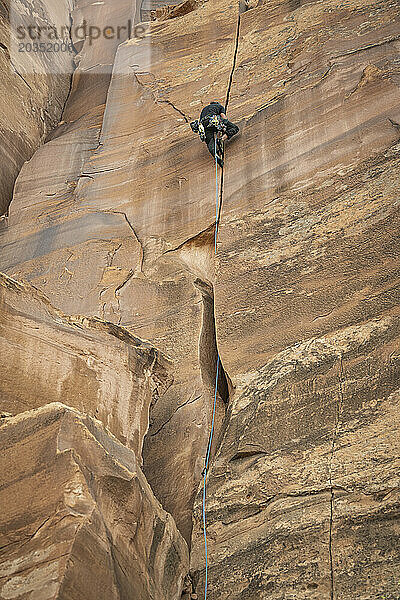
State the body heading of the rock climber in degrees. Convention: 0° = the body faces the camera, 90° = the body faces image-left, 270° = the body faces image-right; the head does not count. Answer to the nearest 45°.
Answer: approximately 180°
